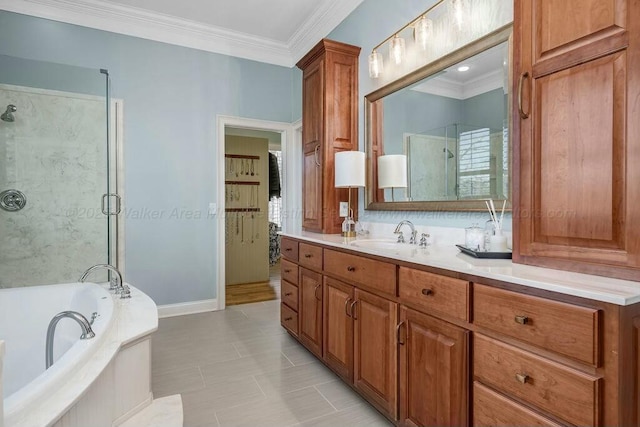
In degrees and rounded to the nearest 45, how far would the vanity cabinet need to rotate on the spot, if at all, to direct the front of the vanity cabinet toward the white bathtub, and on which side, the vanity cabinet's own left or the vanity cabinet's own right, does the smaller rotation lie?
approximately 45° to the vanity cabinet's own right

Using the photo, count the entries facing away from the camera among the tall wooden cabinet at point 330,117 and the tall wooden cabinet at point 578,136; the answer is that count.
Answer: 0

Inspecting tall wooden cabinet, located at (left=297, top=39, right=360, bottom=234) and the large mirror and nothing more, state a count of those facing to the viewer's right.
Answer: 0

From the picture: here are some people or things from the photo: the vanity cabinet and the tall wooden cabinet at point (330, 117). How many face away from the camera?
0

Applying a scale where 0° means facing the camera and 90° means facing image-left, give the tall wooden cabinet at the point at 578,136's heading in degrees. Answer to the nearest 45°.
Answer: approximately 45°

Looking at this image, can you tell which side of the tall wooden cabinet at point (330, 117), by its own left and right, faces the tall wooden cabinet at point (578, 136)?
left

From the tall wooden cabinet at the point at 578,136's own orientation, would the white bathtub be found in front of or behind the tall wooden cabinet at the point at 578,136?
in front

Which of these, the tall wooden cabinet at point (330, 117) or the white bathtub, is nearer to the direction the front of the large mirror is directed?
the white bathtub

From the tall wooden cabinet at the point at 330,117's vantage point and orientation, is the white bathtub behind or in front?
in front

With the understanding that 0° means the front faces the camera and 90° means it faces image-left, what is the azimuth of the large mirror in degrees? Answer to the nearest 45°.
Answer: approximately 45°

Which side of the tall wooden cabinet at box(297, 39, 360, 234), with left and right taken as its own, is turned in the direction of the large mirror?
left
